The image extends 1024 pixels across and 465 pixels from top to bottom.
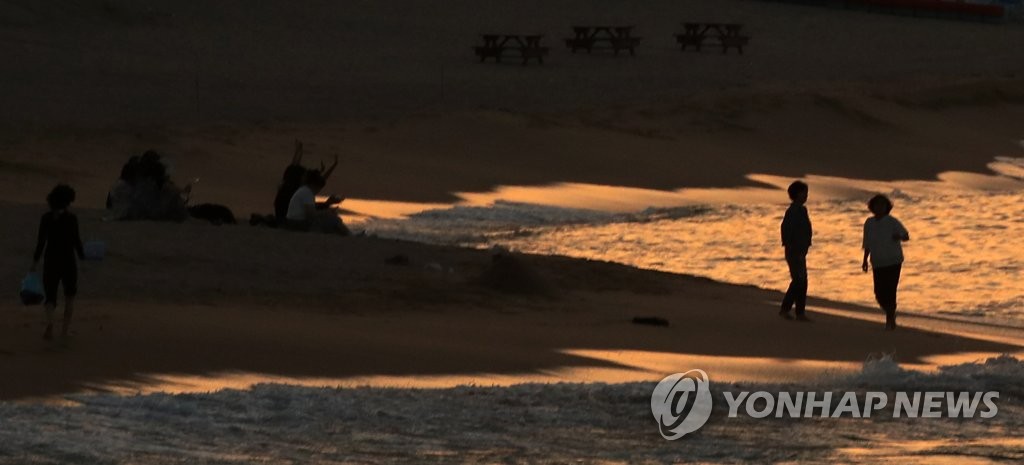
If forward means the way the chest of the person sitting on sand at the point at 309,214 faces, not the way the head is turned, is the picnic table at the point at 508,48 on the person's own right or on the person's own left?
on the person's own left

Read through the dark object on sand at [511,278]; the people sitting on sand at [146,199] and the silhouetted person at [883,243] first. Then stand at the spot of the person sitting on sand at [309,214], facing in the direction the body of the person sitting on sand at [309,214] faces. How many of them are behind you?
1

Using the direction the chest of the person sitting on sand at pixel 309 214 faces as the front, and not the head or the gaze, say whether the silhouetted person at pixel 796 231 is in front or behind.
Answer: in front

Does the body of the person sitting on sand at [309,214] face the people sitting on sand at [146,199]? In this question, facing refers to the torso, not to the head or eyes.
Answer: no

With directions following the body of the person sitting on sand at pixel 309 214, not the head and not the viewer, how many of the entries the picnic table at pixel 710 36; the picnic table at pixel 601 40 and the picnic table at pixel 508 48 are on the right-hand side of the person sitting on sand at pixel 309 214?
0

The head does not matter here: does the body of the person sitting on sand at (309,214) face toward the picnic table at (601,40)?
no

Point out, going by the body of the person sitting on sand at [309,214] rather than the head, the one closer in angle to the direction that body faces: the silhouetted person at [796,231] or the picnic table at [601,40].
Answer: the silhouetted person

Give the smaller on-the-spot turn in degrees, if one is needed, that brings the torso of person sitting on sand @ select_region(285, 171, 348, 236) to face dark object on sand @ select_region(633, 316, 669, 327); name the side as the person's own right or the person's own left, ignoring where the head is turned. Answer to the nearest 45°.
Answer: approximately 45° to the person's own right

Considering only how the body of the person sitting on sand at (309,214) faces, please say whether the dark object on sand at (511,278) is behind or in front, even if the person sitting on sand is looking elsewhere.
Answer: in front

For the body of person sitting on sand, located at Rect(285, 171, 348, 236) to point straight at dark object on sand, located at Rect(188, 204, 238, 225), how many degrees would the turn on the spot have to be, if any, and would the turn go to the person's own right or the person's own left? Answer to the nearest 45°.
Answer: approximately 135° to the person's own left

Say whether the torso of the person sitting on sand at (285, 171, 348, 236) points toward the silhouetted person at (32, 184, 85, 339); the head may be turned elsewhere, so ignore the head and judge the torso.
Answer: no

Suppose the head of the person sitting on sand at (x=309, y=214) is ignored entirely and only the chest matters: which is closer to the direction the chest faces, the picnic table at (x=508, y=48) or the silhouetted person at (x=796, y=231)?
the silhouetted person

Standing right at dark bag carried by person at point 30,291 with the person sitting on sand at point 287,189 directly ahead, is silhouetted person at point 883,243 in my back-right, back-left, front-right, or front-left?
front-right

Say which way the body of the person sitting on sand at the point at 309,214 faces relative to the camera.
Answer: to the viewer's right
